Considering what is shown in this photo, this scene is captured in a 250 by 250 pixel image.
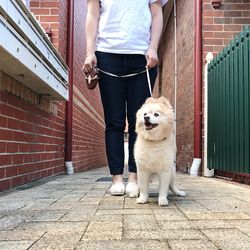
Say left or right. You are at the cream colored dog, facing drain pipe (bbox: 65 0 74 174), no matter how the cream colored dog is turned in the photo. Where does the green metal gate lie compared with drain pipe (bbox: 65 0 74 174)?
right

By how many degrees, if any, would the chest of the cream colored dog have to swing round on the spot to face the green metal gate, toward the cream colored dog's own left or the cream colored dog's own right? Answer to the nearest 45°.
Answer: approximately 135° to the cream colored dog's own left

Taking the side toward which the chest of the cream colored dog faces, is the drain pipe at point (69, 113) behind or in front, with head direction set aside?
behind

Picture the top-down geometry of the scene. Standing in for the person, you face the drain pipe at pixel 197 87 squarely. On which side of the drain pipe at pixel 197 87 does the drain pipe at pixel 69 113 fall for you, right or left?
left

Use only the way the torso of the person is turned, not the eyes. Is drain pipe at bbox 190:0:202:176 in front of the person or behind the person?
behind

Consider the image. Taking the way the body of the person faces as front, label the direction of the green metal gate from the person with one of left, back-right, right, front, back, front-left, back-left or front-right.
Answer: back-left

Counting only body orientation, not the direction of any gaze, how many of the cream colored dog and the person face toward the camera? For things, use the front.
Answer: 2

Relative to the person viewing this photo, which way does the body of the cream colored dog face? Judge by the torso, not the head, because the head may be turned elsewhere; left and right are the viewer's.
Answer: facing the viewer

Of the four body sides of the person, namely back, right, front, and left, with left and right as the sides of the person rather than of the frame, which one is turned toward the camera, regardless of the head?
front

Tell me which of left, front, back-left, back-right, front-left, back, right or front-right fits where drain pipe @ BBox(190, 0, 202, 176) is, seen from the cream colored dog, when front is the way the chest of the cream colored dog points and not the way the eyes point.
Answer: back
